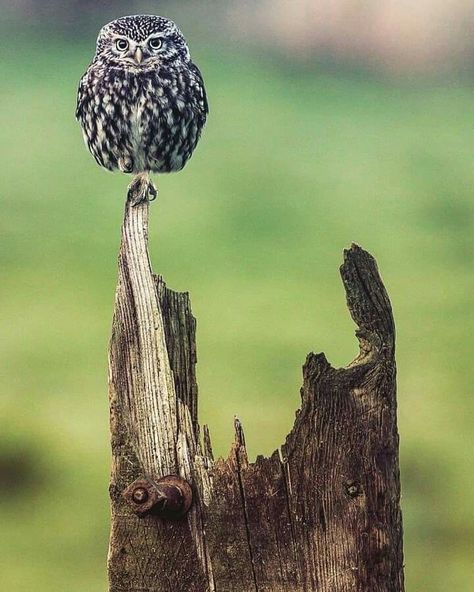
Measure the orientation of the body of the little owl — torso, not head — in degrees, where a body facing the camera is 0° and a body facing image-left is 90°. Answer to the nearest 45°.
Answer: approximately 0°
